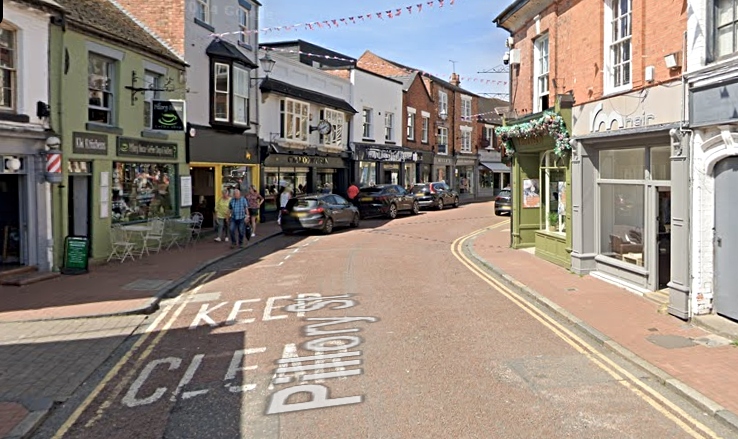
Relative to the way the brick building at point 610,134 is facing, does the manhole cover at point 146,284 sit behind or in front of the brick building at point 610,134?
in front

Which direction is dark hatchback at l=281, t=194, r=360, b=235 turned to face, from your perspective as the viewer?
facing away from the viewer and to the right of the viewer

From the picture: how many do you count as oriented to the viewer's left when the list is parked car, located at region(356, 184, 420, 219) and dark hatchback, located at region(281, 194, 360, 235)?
0

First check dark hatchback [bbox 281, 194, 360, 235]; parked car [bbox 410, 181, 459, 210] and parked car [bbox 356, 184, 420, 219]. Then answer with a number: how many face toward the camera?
0

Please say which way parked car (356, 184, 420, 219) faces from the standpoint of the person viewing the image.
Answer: facing away from the viewer and to the right of the viewer

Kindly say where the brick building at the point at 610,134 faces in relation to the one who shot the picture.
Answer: facing the viewer and to the left of the viewer

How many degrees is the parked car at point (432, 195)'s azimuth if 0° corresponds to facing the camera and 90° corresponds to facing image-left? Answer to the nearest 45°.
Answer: approximately 225°

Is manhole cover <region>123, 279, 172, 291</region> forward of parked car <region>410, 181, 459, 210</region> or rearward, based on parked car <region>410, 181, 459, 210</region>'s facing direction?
rearward

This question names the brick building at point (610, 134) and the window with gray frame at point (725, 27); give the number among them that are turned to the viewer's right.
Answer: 0
